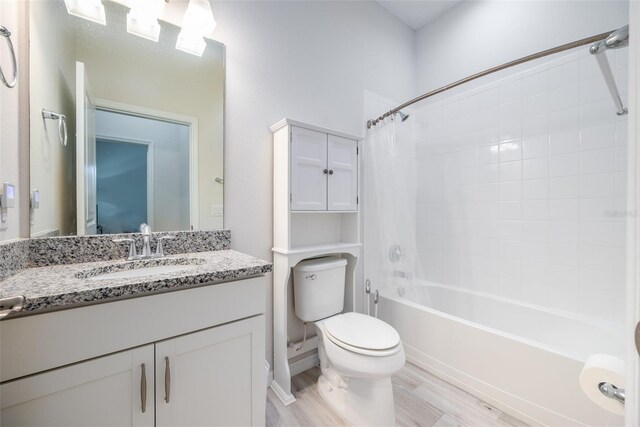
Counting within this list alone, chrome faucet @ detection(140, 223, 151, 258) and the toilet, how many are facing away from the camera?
0

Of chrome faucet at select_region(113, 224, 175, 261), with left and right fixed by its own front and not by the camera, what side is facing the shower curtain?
left

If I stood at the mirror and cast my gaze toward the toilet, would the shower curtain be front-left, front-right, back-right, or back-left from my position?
front-left

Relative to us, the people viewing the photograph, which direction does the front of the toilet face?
facing the viewer and to the right of the viewer

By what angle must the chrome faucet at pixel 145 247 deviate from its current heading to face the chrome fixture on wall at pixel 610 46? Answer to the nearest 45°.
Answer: approximately 45° to its left

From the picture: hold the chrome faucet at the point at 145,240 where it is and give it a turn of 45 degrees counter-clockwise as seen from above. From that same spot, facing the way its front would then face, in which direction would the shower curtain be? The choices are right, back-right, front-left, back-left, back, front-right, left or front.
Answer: front-left

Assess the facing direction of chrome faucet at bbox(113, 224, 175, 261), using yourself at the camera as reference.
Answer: facing the viewer

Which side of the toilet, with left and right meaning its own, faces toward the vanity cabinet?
right

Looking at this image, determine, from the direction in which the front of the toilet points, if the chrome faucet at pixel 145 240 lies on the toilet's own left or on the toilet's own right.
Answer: on the toilet's own right
